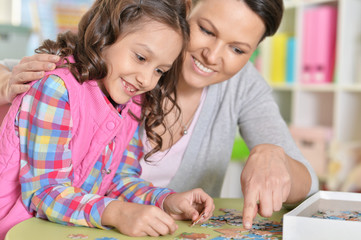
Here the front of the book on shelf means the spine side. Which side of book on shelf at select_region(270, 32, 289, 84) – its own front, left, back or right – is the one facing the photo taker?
front

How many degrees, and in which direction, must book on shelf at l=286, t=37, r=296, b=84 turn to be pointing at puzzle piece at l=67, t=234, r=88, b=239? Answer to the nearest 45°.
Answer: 0° — it already faces it

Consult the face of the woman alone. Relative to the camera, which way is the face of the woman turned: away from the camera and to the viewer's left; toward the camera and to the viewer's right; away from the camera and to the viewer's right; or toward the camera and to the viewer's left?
toward the camera and to the viewer's left

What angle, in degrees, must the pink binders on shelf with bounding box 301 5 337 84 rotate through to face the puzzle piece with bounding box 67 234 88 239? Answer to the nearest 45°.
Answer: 0° — it already faces it

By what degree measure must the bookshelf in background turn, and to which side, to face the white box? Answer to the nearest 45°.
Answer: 0° — it already faces it

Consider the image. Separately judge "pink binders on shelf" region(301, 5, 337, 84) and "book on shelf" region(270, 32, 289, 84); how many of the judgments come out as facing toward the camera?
2

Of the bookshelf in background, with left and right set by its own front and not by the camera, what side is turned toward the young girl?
front

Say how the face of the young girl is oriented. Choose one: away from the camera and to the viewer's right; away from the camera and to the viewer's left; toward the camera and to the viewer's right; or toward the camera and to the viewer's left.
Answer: toward the camera and to the viewer's right

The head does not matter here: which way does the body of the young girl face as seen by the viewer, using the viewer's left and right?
facing the viewer and to the right of the viewer

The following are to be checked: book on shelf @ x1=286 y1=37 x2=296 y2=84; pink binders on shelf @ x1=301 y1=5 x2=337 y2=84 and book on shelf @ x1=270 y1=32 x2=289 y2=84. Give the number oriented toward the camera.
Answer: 3

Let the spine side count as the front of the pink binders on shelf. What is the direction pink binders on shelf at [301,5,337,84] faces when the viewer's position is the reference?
facing the viewer

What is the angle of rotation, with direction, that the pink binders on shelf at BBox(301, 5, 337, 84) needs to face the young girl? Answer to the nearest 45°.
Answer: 0° — it already faces them

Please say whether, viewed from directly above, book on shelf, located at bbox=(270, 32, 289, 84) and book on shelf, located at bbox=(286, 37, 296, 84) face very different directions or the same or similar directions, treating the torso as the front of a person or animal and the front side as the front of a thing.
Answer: same or similar directions

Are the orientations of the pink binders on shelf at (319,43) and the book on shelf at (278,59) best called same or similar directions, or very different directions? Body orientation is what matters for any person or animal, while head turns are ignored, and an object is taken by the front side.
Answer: same or similar directions

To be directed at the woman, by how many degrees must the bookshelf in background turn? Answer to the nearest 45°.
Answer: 0° — it already faces them

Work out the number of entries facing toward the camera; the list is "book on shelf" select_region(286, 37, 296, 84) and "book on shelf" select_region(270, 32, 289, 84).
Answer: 2

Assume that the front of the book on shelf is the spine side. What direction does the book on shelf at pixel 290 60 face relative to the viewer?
toward the camera
